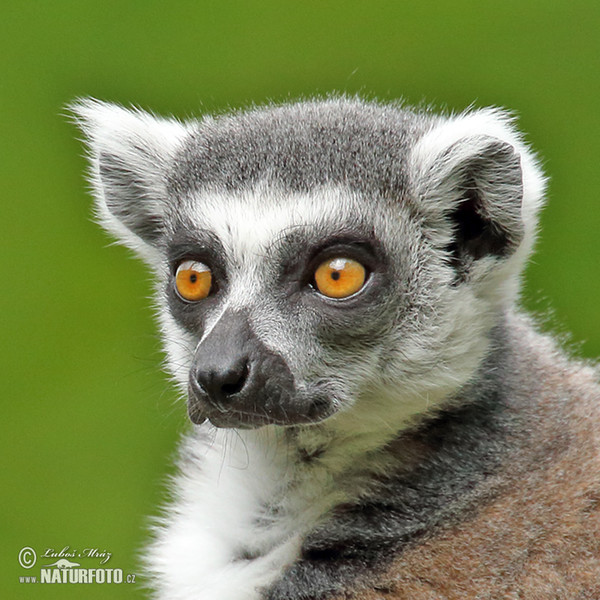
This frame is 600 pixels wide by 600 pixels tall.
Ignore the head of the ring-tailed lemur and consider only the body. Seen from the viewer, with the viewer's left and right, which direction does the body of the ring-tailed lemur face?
facing the viewer and to the left of the viewer
